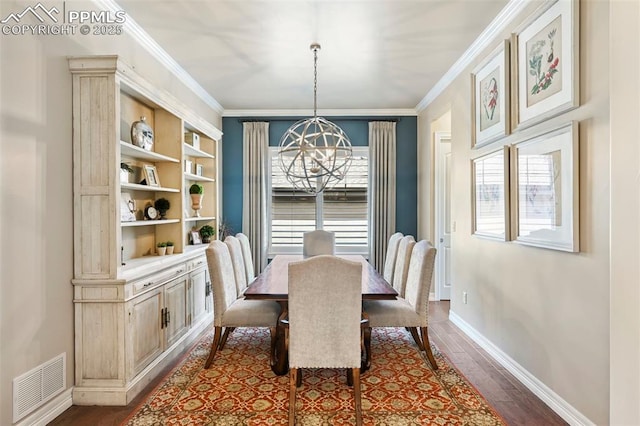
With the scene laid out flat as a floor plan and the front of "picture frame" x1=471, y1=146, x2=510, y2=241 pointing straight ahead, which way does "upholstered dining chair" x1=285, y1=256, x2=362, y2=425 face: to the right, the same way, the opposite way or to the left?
to the right

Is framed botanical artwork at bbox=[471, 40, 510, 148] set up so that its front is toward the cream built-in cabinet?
yes

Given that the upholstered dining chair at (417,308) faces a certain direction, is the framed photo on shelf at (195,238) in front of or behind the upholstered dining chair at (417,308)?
in front

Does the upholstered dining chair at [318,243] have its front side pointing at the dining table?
yes

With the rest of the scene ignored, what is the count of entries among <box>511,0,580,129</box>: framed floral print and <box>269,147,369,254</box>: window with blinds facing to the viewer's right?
0

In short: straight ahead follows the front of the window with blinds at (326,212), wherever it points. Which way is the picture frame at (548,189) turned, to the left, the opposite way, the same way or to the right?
to the right

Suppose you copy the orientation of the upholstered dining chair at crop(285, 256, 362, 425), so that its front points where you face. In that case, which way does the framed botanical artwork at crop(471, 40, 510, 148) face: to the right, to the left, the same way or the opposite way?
to the left

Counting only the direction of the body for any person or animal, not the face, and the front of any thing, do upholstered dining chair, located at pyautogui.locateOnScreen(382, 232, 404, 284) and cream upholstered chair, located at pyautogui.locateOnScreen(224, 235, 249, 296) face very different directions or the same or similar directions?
very different directions

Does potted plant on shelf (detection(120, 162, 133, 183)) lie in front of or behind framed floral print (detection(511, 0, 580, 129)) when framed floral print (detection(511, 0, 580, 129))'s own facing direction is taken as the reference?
in front

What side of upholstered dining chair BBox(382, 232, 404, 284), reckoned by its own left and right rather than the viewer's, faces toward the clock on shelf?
front

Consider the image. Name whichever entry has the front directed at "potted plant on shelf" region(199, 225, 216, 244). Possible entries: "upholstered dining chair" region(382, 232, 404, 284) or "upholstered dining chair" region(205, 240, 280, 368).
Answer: "upholstered dining chair" region(382, 232, 404, 284)

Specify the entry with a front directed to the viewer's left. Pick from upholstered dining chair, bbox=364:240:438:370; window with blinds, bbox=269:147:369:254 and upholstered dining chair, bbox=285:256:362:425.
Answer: upholstered dining chair, bbox=364:240:438:370

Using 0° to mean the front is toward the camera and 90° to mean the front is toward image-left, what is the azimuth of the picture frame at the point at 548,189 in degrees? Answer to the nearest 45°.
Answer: approximately 45°

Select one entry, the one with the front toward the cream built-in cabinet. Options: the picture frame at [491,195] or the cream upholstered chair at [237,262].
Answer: the picture frame

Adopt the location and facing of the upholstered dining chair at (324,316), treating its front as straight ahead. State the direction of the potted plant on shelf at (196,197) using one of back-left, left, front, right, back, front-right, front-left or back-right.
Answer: front-left

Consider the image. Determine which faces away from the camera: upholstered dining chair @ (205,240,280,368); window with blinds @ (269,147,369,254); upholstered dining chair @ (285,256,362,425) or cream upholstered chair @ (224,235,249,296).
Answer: upholstered dining chair @ (285,256,362,425)

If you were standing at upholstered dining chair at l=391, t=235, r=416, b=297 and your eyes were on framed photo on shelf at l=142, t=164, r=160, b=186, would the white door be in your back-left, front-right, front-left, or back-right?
back-right
